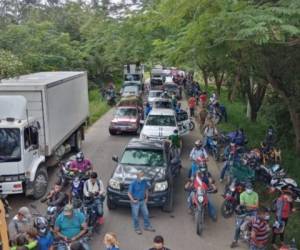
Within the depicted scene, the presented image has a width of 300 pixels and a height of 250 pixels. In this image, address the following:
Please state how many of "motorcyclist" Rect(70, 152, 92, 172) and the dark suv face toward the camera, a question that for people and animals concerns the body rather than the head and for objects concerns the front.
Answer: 2

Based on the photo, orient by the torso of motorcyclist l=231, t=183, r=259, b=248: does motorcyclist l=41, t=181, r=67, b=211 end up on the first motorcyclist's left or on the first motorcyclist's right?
on the first motorcyclist's right

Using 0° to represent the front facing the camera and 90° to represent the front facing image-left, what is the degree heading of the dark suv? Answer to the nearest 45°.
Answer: approximately 0°

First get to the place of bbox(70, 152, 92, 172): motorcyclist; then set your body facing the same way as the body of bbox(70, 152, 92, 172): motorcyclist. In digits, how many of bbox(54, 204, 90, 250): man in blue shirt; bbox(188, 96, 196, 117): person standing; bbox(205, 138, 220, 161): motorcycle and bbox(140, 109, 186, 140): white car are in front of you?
1

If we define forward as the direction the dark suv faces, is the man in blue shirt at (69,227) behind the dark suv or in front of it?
in front

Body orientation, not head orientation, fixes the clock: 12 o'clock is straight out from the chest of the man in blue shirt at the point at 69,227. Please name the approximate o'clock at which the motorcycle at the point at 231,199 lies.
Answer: The motorcycle is roughly at 8 o'clock from the man in blue shirt.

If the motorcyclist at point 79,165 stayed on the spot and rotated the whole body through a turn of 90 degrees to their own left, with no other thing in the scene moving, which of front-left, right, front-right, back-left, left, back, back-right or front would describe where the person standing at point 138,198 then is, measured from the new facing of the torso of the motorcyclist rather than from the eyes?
front-right

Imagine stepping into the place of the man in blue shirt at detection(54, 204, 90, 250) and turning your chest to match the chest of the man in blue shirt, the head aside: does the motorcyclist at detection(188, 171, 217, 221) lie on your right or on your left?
on your left

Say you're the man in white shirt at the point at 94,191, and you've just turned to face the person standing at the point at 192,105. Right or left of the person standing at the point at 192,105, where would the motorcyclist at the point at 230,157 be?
right

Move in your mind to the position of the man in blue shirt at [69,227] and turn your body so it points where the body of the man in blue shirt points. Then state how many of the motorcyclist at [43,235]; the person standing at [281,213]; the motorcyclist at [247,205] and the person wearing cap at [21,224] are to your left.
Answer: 2

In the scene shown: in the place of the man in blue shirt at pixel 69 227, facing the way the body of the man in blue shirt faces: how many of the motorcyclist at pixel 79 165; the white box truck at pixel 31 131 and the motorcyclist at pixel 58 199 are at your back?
3

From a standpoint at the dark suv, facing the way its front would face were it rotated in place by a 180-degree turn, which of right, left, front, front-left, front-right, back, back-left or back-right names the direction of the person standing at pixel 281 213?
back-right

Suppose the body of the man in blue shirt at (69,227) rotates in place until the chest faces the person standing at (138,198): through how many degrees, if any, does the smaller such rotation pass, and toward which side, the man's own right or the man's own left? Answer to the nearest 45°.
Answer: approximately 135° to the man's own left
